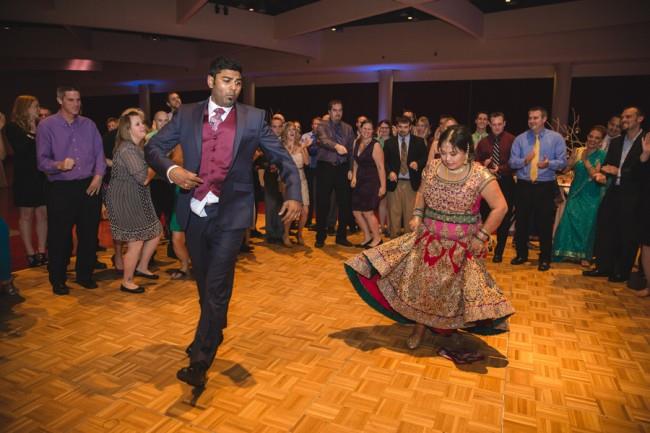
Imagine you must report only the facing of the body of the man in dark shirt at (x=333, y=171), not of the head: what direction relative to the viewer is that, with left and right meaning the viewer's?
facing the viewer

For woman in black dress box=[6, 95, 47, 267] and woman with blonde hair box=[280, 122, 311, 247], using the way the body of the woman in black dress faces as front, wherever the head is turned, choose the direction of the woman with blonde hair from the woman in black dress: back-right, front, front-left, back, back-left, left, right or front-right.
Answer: front-left

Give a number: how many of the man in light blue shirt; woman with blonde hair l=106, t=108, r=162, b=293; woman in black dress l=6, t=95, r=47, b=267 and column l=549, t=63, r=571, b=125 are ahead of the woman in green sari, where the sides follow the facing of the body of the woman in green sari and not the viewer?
3

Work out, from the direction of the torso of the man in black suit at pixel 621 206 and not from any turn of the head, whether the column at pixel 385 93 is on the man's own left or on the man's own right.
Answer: on the man's own right

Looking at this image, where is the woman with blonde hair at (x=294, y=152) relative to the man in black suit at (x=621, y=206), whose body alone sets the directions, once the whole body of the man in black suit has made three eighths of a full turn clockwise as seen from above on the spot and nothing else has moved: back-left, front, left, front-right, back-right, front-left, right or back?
left

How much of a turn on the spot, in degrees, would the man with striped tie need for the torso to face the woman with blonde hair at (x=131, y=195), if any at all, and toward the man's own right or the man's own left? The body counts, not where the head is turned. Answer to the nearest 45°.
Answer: approximately 45° to the man's own right

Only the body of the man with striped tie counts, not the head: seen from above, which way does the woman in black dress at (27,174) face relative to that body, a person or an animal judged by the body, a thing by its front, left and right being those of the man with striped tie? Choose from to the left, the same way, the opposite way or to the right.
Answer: to the left

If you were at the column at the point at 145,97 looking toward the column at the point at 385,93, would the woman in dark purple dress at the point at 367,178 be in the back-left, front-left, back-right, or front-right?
front-right

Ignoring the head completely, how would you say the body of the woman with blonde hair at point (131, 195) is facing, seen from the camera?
to the viewer's right

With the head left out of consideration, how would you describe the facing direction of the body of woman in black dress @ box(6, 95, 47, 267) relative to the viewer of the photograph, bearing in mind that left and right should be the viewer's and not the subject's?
facing the viewer and to the right of the viewer

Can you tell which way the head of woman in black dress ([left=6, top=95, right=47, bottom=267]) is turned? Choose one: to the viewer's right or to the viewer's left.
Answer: to the viewer's right

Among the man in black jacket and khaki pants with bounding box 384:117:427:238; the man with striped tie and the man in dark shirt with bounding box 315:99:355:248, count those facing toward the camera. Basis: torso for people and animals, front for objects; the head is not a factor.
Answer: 3

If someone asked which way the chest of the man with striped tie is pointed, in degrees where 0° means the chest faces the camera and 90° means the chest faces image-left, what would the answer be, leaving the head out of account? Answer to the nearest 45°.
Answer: approximately 0°
